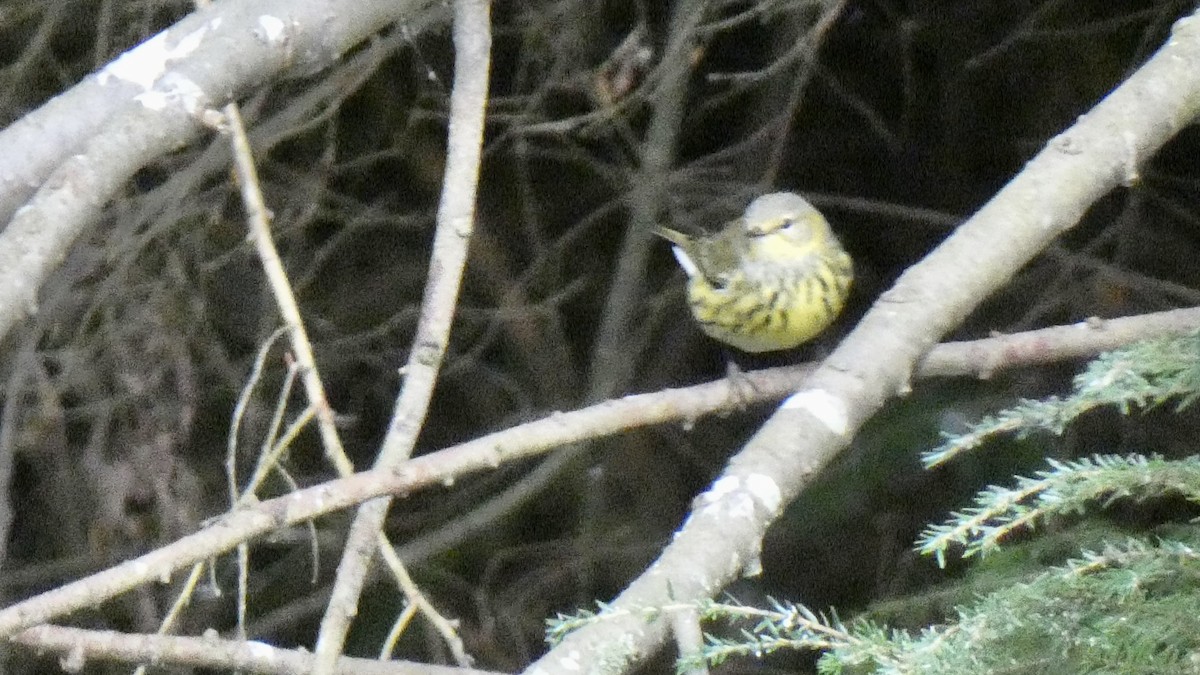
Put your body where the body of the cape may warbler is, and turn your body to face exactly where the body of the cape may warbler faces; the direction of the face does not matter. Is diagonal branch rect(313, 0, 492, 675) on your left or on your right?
on your right

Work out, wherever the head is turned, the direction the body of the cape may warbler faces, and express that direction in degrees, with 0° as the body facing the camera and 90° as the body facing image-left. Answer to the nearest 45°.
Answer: approximately 315°
